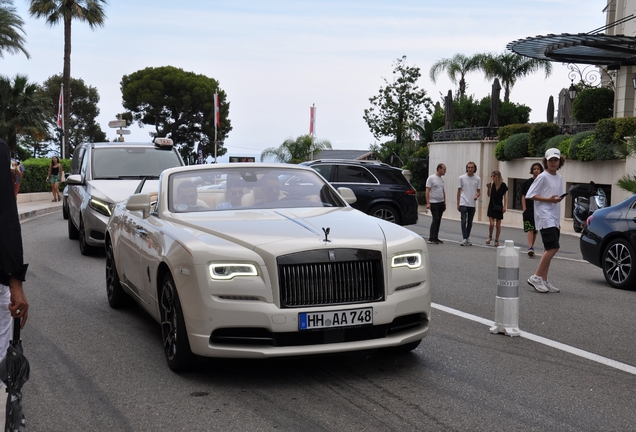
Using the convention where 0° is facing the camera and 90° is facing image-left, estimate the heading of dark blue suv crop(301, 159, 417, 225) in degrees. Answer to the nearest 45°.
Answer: approximately 90°

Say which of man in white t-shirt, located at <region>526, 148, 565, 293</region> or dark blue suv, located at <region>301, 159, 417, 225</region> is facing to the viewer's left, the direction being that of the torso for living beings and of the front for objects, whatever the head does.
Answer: the dark blue suv

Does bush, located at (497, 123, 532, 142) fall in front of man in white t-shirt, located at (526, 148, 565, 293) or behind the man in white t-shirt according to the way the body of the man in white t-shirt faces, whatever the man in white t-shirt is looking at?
behind

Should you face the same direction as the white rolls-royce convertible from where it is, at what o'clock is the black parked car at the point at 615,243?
The black parked car is roughly at 9 o'clock from the white rolls-royce convertible.

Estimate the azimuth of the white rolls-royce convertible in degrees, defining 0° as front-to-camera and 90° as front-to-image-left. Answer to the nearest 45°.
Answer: approximately 315°

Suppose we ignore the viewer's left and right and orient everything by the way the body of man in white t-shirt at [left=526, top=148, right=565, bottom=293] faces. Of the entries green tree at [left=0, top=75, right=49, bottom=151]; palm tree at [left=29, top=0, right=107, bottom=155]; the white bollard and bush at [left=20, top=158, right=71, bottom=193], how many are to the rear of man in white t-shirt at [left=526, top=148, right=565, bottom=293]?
3

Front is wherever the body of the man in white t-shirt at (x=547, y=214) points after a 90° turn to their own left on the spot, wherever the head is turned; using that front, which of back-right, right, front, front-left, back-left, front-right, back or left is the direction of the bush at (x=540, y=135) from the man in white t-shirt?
front-left

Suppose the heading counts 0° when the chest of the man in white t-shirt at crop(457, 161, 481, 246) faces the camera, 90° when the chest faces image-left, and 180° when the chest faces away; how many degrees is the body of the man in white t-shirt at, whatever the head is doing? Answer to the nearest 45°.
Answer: approximately 0°

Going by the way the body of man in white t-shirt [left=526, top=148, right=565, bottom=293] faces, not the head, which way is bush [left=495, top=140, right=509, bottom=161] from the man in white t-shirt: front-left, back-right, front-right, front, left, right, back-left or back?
back-left
